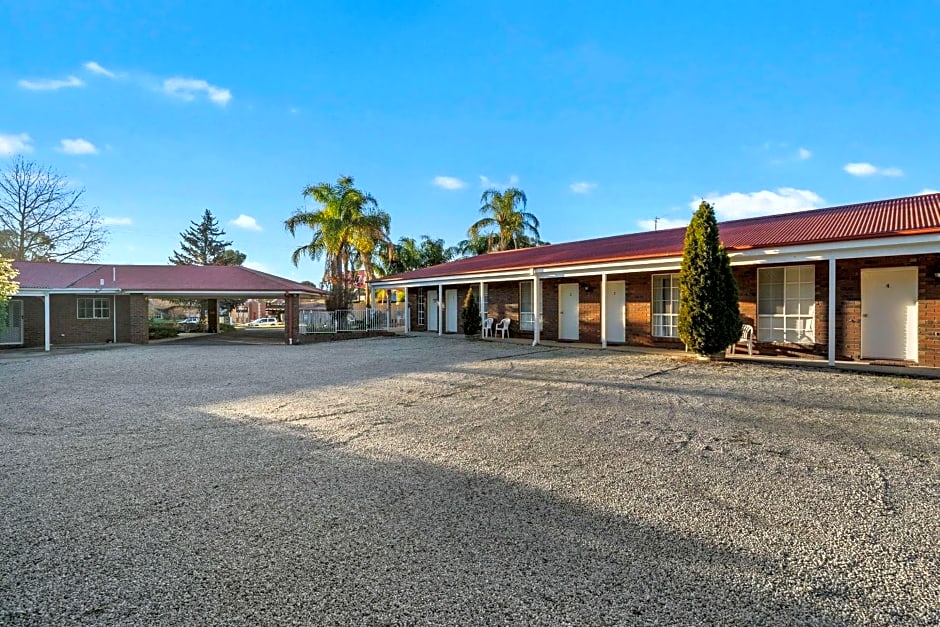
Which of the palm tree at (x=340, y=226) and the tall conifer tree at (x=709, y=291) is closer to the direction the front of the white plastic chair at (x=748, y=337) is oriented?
the tall conifer tree

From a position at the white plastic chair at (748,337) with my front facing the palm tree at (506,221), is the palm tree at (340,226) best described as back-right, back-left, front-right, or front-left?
front-left

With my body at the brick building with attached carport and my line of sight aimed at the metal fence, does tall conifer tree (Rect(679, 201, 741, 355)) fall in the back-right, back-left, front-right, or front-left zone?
front-right

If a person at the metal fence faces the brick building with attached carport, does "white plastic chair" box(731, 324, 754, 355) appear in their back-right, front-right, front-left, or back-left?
back-left

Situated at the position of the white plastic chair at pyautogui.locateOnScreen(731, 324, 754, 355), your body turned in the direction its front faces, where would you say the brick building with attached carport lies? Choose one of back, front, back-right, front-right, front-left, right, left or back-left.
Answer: front-right

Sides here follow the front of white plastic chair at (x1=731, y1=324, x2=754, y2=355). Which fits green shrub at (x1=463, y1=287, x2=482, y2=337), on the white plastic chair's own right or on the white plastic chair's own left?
on the white plastic chair's own right

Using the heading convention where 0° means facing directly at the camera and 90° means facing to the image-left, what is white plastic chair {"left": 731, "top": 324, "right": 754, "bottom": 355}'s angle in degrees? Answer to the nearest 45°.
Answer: approximately 45°

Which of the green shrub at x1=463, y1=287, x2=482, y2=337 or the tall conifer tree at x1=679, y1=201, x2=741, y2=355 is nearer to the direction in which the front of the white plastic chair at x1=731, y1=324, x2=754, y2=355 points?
the tall conifer tree

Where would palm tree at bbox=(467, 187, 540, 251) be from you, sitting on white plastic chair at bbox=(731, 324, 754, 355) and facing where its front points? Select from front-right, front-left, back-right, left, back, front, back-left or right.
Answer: right

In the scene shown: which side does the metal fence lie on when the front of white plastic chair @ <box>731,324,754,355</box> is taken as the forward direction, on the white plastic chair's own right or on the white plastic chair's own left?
on the white plastic chair's own right
